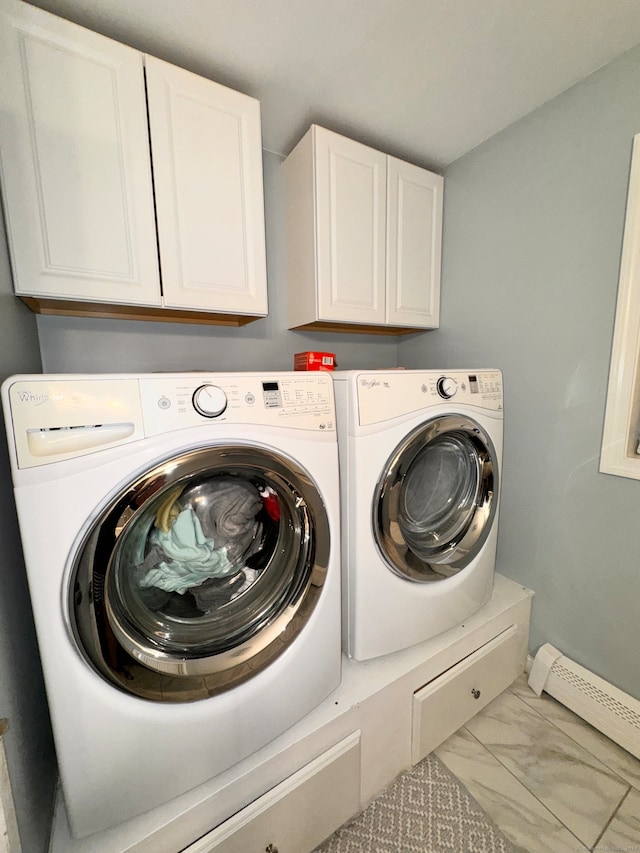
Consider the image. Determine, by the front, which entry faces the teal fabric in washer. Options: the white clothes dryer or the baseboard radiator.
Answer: the baseboard radiator

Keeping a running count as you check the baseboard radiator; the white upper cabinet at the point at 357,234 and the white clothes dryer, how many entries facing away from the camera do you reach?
0

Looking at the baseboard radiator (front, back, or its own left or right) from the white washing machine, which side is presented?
front

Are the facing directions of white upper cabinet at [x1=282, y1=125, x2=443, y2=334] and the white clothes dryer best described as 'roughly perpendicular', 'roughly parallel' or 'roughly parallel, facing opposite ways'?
roughly parallel

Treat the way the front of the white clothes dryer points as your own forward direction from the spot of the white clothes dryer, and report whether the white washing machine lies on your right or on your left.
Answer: on your right

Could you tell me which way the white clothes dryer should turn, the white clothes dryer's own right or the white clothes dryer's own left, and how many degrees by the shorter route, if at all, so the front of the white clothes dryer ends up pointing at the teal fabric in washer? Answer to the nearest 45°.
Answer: approximately 90° to the white clothes dryer's own right

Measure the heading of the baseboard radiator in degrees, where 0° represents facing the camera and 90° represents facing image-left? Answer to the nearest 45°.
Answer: approximately 45°

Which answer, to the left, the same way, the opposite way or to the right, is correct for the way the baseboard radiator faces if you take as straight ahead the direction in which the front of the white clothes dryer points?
to the right

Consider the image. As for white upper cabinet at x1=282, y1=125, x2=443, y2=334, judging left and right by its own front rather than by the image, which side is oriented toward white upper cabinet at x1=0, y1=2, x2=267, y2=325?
right

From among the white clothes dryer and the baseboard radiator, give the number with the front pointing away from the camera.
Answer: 0

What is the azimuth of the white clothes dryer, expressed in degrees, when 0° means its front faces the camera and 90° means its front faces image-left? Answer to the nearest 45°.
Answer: approximately 315°
